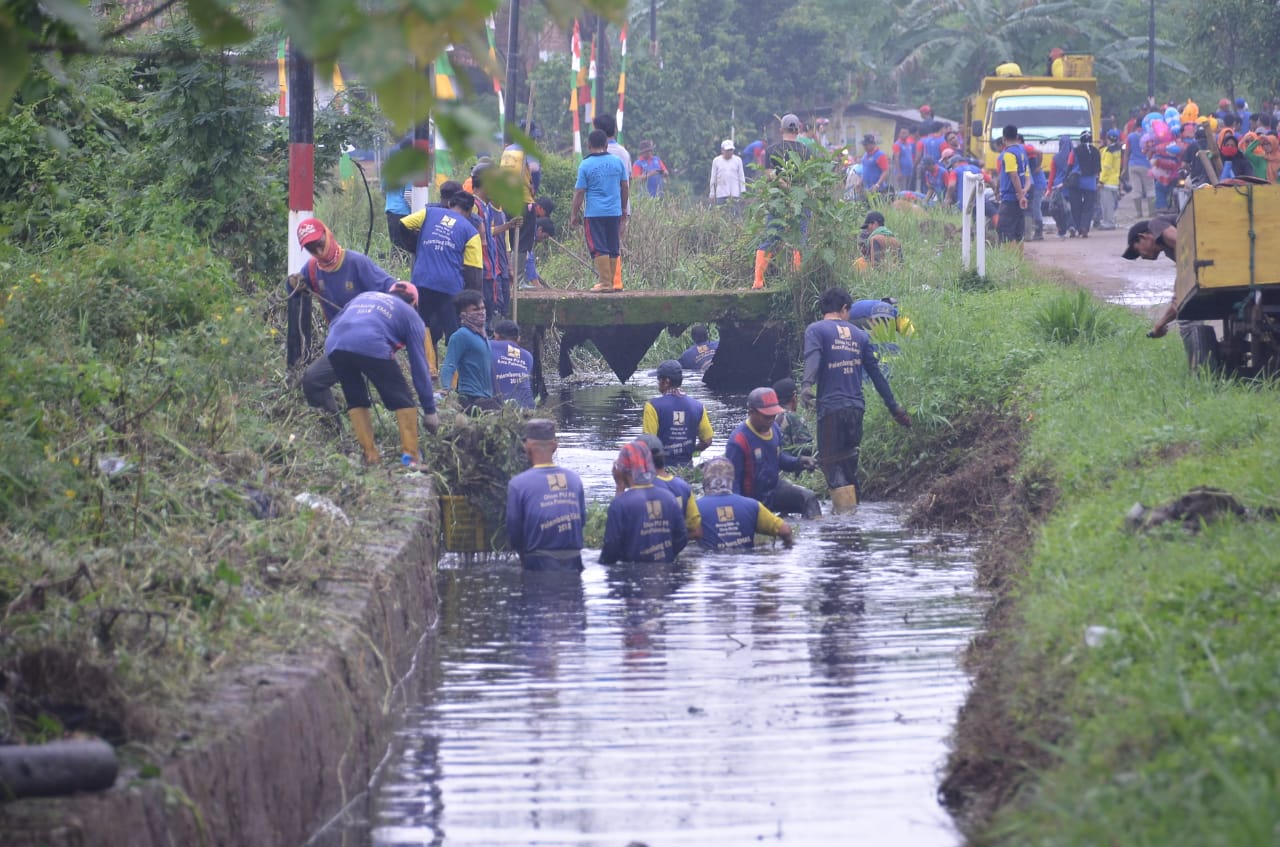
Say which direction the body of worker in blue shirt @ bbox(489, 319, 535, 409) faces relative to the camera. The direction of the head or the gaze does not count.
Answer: away from the camera

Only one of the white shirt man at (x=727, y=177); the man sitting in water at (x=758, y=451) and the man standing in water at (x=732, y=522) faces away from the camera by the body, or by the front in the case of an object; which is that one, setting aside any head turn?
the man standing in water at (x=732, y=522)

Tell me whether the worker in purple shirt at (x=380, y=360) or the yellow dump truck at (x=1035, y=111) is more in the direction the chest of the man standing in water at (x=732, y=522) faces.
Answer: the yellow dump truck

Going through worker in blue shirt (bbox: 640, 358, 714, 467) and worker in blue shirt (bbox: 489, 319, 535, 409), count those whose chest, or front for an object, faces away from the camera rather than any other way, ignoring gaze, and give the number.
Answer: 2

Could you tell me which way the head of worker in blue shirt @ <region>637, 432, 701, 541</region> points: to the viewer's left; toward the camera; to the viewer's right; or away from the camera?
away from the camera

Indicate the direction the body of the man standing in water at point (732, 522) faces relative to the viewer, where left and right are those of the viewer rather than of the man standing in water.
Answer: facing away from the viewer

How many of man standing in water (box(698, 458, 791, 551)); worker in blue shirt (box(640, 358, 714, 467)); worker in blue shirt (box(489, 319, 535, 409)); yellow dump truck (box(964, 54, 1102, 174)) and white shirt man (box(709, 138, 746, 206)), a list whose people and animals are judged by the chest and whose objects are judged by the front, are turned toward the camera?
2

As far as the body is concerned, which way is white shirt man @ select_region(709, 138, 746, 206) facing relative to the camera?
toward the camera

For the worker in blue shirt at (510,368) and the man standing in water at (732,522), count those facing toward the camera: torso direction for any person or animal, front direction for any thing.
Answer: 0

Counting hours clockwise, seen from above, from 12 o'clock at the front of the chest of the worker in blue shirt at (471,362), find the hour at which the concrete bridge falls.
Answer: The concrete bridge is roughly at 8 o'clock from the worker in blue shirt.

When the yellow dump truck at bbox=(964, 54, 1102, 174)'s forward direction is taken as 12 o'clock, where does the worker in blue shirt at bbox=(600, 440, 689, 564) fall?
The worker in blue shirt is roughly at 12 o'clock from the yellow dump truck.

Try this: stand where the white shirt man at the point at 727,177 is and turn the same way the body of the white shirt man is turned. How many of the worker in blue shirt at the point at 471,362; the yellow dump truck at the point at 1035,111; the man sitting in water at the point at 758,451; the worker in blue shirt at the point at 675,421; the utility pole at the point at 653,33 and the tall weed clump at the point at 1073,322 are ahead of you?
4

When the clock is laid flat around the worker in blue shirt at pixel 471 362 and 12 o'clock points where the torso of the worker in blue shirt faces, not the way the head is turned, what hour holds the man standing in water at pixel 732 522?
The man standing in water is roughly at 12 o'clock from the worker in blue shirt.

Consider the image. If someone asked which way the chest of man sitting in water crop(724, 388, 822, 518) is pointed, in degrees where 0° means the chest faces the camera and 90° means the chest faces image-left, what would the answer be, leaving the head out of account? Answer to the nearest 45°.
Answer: approximately 315°

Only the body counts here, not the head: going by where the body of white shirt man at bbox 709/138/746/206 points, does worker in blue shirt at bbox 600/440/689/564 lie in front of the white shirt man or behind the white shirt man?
in front
